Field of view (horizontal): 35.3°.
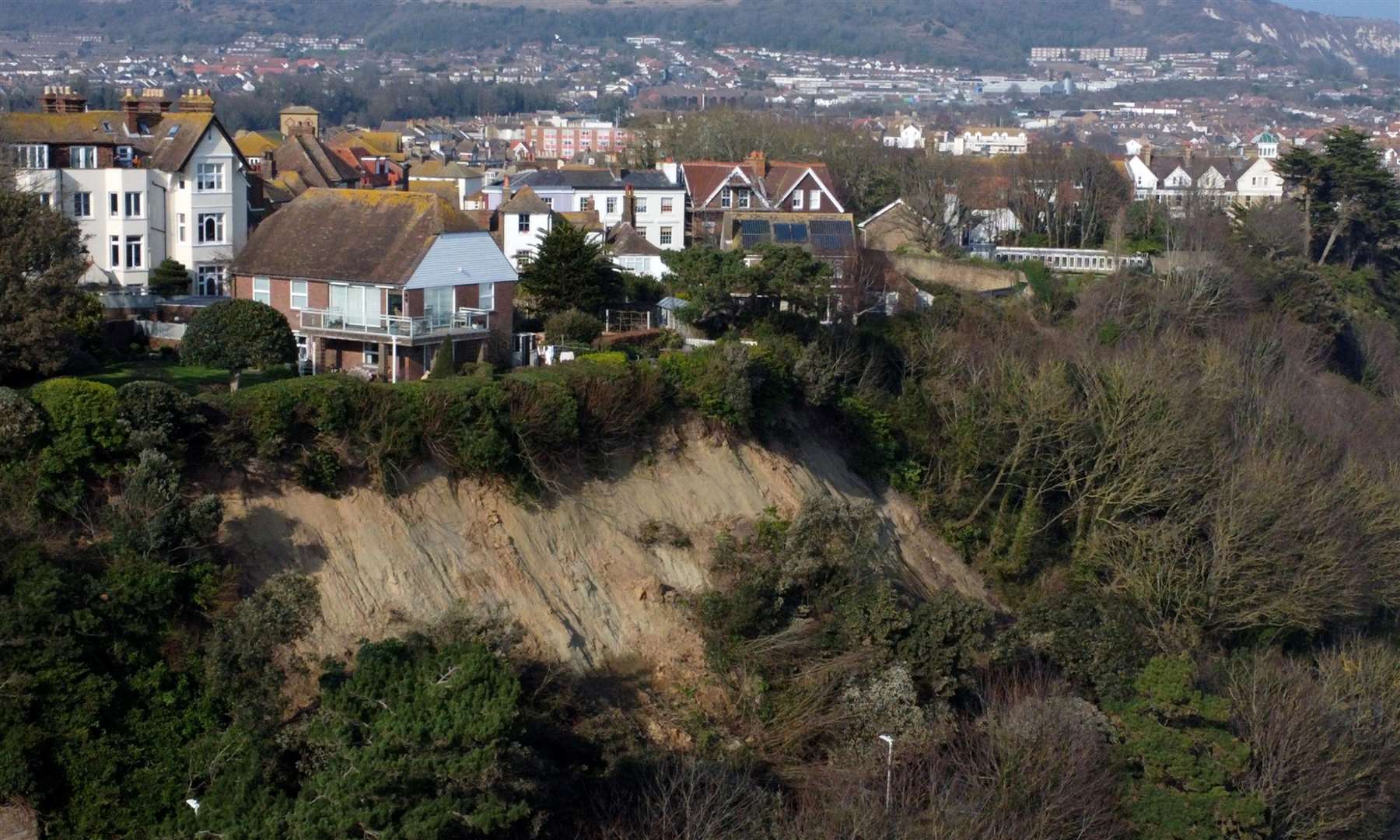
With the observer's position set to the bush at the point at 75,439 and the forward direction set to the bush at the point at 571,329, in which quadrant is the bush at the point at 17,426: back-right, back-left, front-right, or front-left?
back-left

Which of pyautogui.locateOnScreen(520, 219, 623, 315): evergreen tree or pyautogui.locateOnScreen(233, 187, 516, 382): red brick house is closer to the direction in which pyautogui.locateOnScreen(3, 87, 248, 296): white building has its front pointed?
the red brick house

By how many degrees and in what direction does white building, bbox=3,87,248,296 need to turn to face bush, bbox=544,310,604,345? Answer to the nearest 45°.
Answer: approximately 45° to its left

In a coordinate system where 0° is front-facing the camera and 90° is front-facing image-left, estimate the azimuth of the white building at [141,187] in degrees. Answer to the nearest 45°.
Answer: approximately 0°

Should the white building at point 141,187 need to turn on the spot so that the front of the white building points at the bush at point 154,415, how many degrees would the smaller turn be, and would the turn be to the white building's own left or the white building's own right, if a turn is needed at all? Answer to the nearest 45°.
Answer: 0° — it already faces it

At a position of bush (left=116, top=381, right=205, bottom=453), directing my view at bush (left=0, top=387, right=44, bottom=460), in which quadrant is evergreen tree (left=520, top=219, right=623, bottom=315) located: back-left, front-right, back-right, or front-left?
back-right

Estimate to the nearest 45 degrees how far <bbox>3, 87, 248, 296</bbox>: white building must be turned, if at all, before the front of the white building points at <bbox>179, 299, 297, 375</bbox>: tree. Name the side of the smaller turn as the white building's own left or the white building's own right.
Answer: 0° — it already faces it

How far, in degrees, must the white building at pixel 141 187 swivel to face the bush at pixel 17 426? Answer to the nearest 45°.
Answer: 0° — it already faces it
